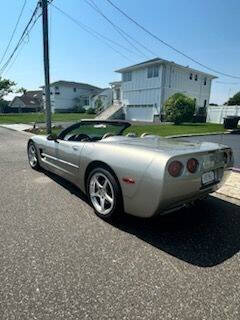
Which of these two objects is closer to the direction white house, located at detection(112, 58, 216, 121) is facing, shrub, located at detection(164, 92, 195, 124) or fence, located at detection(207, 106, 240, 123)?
the shrub

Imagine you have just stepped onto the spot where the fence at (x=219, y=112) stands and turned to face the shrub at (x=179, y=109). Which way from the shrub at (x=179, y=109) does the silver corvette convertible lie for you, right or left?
left

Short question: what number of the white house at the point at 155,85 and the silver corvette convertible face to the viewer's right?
0

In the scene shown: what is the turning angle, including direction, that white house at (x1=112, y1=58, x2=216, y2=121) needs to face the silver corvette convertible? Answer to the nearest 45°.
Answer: approximately 45° to its left

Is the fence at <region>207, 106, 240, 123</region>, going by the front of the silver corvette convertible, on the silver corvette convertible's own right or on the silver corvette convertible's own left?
on the silver corvette convertible's own right

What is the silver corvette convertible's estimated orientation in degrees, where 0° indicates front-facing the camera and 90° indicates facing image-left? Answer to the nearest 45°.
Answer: approximately 135°

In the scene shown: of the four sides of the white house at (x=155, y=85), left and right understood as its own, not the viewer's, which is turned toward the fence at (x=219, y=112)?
left

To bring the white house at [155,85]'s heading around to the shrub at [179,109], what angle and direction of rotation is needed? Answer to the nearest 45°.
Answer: approximately 45° to its left

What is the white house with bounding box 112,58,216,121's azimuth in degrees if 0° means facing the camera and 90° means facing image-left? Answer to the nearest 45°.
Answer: approximately 45°

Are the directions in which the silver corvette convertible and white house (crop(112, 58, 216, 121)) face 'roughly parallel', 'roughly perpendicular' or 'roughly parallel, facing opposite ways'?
roughly perpendicular

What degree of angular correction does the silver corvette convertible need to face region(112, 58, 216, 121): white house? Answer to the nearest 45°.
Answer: approximately 45° to its right

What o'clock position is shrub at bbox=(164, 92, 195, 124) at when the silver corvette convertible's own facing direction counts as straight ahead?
The shrub is roughly at 2 o'clock from the silver corvette convertible.
